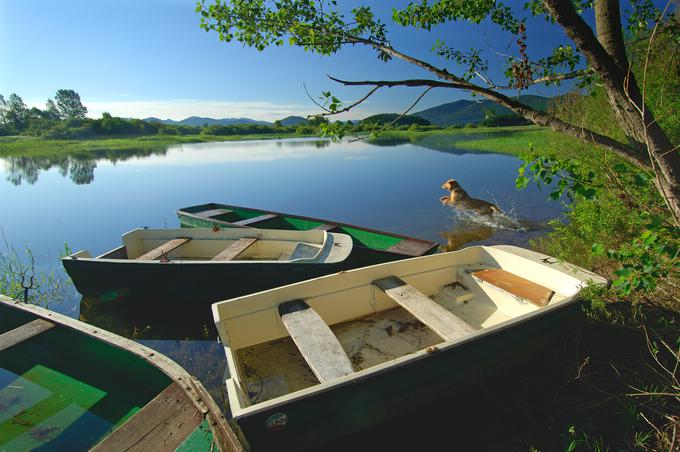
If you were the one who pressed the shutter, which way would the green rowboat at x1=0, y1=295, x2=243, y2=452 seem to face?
facing the viewer and to the right of the viewer

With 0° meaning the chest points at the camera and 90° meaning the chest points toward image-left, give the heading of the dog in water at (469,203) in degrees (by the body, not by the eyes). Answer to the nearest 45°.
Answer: approximately 90°

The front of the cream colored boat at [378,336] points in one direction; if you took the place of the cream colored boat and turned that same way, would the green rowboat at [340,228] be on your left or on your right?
on your left

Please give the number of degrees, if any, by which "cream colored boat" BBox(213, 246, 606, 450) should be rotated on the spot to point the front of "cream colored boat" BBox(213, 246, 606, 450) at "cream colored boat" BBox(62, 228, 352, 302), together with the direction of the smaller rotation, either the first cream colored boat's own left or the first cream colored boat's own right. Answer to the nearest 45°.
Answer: approximately 90° to the first cream colored boat's own left

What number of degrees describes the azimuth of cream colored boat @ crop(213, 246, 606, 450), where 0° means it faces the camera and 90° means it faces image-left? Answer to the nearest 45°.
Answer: approximately 225°
